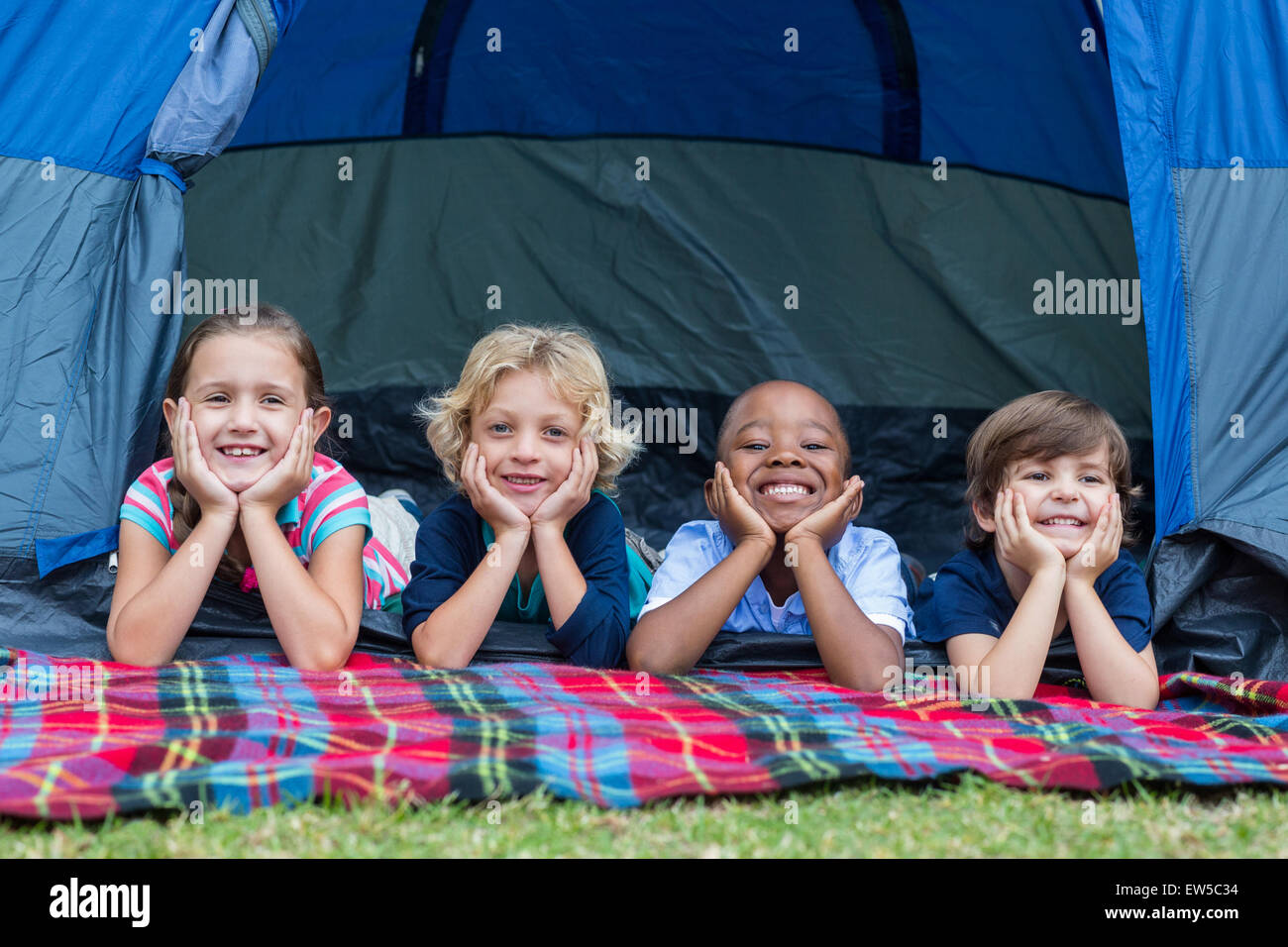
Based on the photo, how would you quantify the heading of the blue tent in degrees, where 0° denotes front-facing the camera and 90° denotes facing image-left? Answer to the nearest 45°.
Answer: approximately 0°

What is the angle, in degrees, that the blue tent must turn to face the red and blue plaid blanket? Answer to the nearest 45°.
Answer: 0° — it already faces it
